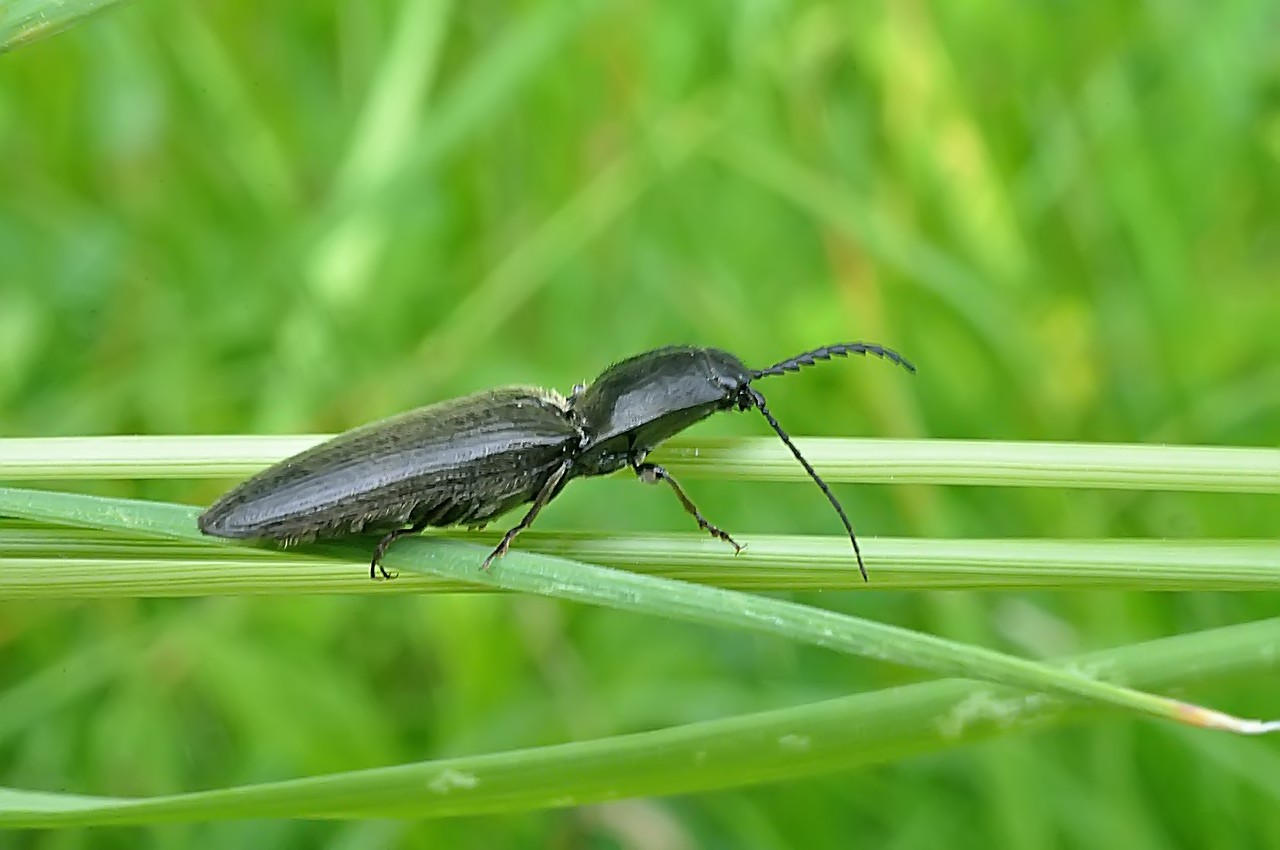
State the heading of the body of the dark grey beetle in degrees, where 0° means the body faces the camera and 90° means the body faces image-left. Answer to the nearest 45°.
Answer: approximately 270°
